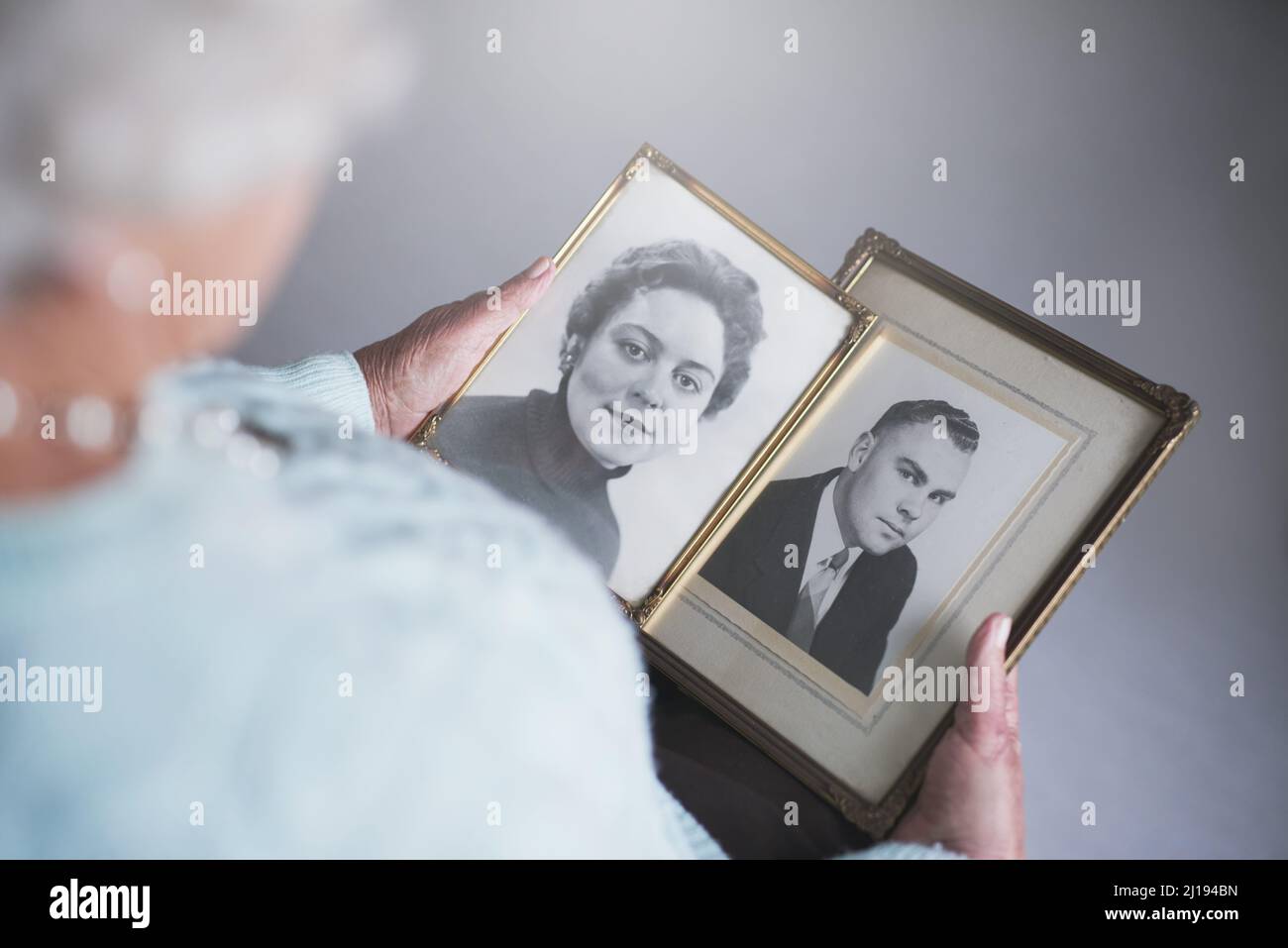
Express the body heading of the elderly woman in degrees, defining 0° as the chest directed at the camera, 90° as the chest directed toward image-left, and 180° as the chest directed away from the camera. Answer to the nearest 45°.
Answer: approximately 225°

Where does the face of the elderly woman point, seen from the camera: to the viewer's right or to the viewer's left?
to the viewer's right
